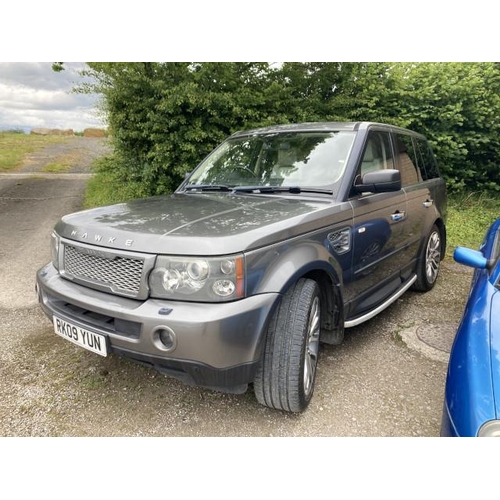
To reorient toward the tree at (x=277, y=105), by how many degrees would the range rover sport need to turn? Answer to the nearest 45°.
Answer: approximately 135° to its right

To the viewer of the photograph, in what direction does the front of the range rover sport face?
facing the viewer and to the left of the viewer

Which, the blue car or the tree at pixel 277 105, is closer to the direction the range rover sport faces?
the blue car

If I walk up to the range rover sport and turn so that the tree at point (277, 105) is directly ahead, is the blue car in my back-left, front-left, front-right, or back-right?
back-right

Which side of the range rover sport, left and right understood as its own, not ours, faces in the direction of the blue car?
left
